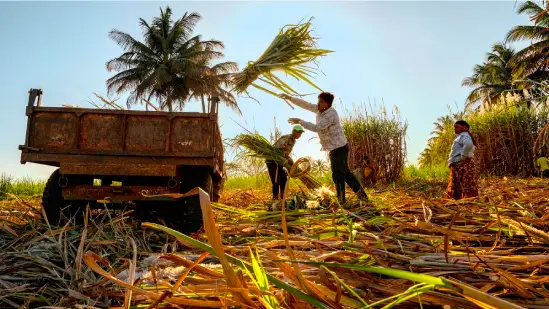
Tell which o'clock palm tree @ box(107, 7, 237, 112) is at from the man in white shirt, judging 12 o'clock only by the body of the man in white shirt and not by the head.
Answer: The palm tree is roughly at 2 o'clock from the man in white shirt.

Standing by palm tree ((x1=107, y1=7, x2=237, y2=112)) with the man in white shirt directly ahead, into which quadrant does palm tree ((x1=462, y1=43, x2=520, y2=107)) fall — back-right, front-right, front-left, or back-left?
front-left

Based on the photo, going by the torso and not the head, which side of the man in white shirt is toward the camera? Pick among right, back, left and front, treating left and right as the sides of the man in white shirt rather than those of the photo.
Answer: left

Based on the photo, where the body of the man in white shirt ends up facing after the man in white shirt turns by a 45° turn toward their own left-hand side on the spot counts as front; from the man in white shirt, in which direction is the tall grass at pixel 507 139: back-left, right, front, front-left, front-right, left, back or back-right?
back

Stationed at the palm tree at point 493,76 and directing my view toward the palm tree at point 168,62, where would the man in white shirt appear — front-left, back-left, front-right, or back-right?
front-left

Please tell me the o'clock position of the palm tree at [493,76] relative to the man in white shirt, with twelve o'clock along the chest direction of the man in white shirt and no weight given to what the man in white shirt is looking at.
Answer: The palm tree is roughly at 4 o'clock from the man in white shirt.
